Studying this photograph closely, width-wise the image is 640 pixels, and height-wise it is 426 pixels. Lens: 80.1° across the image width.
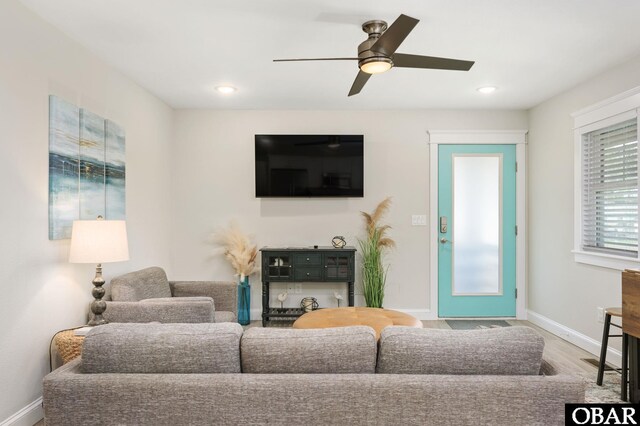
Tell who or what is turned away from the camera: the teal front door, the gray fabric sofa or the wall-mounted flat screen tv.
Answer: the gray fabric sofa

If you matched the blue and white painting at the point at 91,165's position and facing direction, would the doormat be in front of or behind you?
in front

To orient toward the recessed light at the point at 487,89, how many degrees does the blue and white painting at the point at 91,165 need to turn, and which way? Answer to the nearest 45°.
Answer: approximately 45° to its left

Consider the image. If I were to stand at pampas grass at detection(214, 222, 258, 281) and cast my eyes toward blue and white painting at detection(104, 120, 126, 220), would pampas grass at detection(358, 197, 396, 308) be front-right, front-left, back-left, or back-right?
back-left

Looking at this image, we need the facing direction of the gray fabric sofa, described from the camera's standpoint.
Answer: facing away from the viewer

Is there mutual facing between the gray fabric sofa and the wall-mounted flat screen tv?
yes

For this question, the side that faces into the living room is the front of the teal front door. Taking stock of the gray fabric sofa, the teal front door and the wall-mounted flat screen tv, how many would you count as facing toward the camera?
2

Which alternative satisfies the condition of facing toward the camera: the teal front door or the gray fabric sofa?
the teal front door

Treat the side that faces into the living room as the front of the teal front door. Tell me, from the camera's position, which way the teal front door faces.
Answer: facing the viewer

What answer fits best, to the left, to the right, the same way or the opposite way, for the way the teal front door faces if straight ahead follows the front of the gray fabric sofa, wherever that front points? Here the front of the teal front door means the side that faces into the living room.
the opposite way

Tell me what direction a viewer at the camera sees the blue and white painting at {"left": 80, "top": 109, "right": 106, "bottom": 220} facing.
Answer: facing the viewer and to the right of the viewer

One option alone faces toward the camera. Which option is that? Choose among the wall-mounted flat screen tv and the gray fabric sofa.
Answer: the wall-mounted flat screen tv

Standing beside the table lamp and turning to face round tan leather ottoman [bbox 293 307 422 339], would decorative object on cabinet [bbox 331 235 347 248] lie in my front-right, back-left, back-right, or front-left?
front-left

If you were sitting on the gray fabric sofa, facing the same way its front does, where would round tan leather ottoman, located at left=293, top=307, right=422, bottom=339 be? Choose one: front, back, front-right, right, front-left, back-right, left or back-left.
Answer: front

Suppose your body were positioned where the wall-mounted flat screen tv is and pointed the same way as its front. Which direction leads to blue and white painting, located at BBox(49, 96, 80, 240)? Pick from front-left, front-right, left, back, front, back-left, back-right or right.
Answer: front-right

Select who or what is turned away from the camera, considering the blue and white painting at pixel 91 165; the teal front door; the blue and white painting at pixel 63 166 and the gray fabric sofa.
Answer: the gray fabric sofa

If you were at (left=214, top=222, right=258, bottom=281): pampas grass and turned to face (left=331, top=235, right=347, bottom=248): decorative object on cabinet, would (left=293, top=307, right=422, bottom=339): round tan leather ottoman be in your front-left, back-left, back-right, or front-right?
front-right
